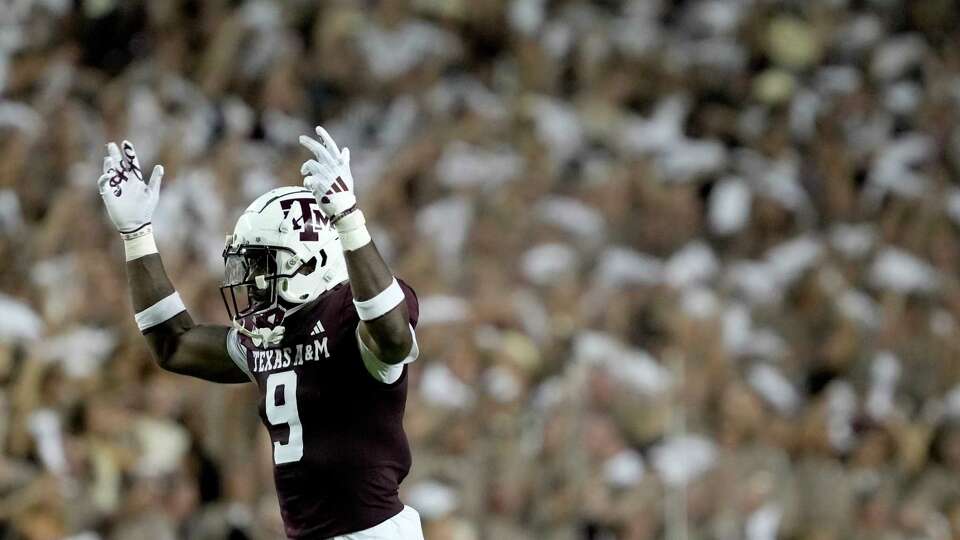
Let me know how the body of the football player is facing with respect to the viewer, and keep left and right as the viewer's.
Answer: facing the viewer and to the left of the viewer
